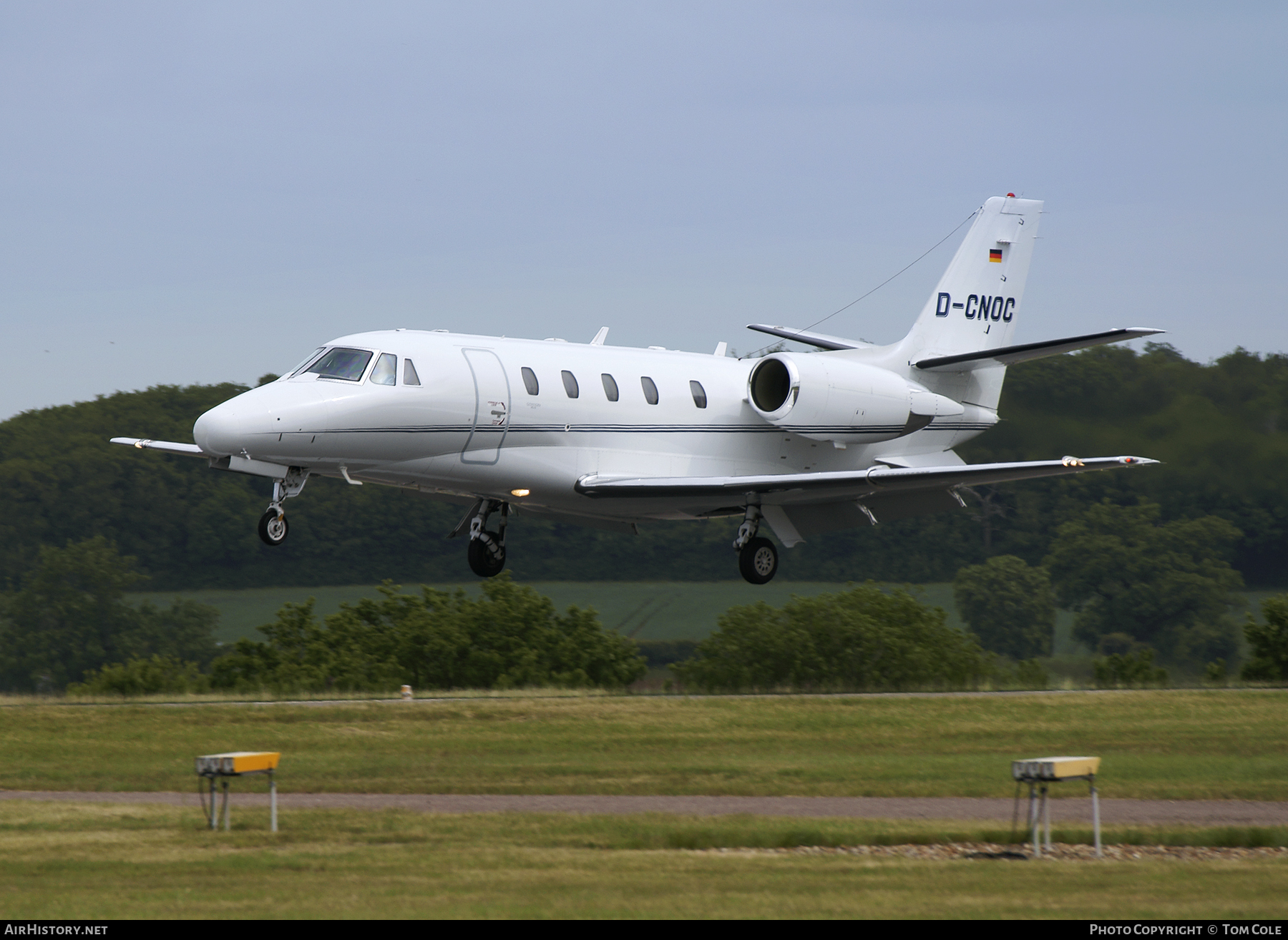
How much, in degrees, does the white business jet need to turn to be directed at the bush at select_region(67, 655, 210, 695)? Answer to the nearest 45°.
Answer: approximately 90° to its right

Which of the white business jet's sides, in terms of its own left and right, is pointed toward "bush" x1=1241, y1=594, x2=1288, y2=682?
back

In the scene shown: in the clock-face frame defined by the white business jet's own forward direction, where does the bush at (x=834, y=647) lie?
The bush is roughly at 5 o'clock from the white business jet.

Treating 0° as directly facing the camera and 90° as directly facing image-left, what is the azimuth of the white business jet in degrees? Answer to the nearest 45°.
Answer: approximately 45°

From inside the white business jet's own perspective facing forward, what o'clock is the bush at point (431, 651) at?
The bush is roughly at 4 o'clock from the white business jet.

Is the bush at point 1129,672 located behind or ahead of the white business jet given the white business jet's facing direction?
behind
